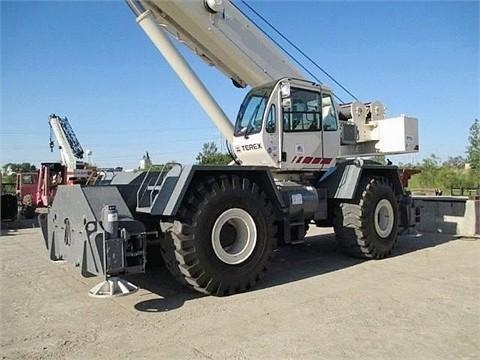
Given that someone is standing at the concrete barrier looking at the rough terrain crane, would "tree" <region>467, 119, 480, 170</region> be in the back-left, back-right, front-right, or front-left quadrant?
back-right

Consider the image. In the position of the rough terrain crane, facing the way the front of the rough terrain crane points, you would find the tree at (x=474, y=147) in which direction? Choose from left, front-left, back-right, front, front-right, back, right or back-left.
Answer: back

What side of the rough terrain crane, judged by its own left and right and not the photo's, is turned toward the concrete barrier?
back

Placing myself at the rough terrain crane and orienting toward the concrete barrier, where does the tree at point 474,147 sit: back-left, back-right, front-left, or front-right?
front-left

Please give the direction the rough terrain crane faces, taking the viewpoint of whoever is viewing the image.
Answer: facing the viewer and to the left of the viewer
